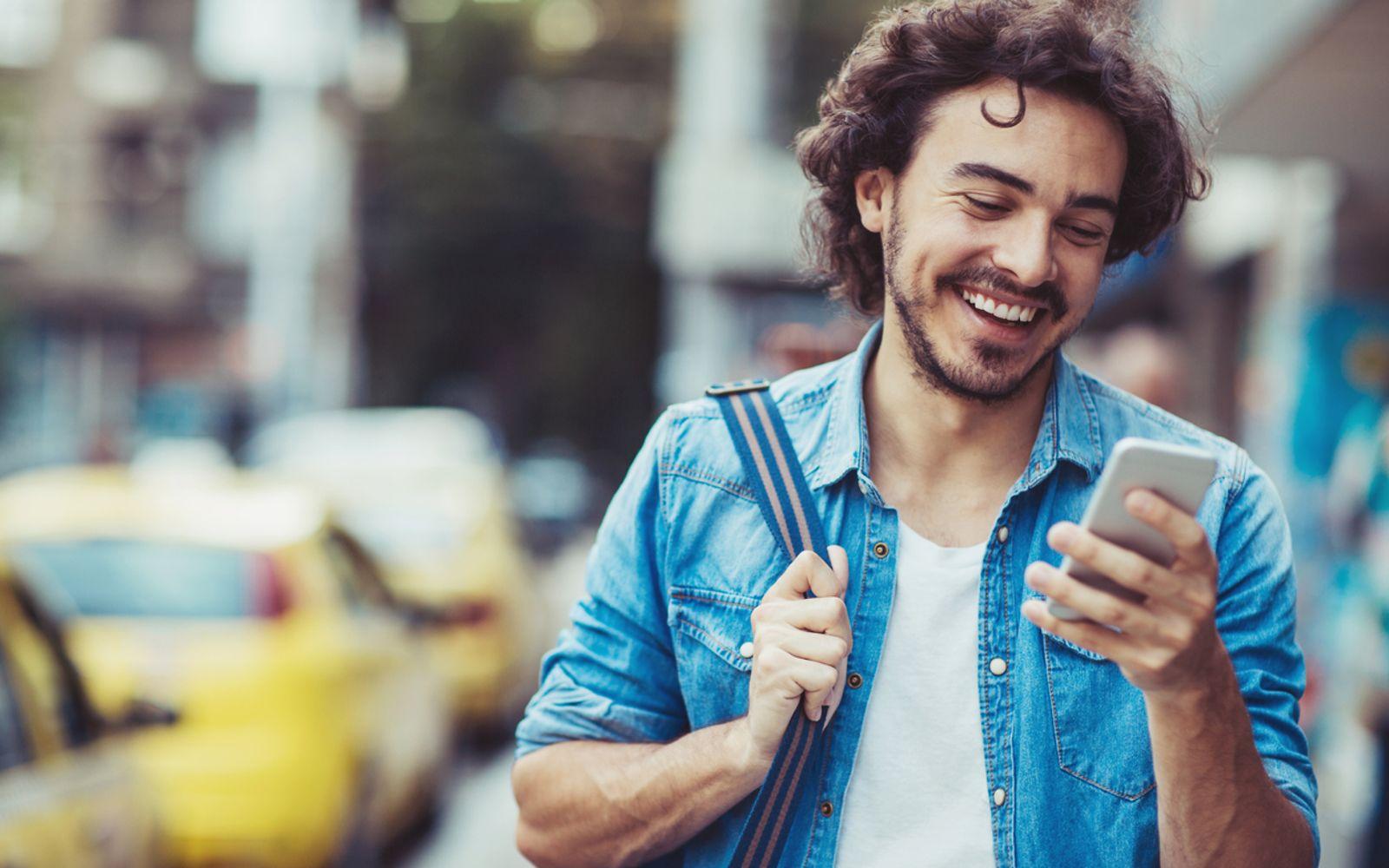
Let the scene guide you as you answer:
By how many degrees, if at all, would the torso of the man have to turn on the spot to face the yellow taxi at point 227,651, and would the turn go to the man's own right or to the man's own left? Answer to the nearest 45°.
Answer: approximately 135° to the man's own right

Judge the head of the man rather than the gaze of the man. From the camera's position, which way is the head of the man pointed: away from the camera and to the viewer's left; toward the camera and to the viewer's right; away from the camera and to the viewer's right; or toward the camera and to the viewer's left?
toward the camera and to the viewer's right

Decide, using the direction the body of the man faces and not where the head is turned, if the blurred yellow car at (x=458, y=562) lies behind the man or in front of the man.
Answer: behind

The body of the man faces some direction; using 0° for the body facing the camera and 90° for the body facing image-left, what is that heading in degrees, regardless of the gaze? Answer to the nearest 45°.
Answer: approximately 0°

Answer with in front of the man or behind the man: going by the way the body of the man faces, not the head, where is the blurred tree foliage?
behind

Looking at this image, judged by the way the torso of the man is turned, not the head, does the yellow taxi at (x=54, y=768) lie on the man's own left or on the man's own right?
on the man's own right
